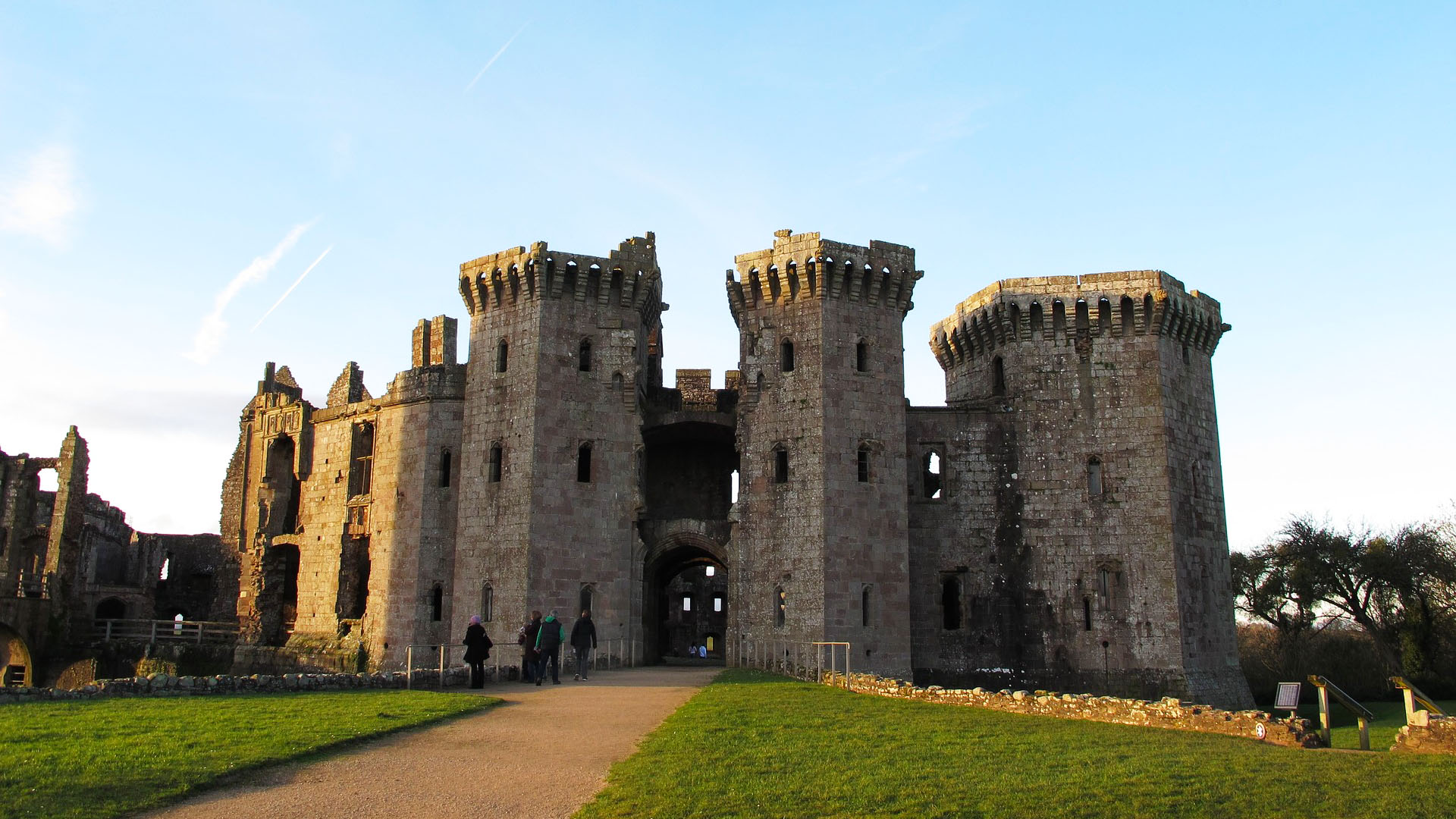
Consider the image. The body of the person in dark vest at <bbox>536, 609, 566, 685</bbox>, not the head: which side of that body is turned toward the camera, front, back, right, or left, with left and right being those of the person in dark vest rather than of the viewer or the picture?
back

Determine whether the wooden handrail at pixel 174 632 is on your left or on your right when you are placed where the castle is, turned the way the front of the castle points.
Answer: on your right

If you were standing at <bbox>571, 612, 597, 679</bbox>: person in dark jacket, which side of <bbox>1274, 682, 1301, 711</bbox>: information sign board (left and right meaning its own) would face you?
right

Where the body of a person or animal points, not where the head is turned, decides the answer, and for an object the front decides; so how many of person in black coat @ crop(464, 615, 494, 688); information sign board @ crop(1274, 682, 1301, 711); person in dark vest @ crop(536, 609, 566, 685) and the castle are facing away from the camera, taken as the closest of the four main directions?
2

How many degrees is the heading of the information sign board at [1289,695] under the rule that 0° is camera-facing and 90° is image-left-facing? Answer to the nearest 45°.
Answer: approximately 0°

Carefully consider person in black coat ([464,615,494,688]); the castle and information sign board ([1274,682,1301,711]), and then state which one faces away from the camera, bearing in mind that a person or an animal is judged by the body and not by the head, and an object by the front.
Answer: the person in black coat

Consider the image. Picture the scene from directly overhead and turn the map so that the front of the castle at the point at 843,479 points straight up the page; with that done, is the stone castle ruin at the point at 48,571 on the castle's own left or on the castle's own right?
on the castle's own right

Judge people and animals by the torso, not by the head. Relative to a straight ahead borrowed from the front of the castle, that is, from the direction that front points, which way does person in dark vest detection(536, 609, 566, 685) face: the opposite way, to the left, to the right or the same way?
the opposite way

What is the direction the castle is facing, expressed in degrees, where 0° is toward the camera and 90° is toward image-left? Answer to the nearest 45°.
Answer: approximately 0°

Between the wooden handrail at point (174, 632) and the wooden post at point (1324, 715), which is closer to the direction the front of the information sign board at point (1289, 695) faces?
the wooden post

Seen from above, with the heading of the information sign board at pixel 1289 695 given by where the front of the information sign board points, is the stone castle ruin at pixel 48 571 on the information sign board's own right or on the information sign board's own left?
on the information sign board's own right

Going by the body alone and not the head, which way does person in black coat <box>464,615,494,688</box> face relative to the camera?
away from the camera

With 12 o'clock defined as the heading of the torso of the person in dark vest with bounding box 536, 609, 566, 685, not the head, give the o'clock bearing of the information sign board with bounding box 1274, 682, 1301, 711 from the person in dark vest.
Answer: The information sign board is roughly at 4 o'clock from the person in dark vest.
